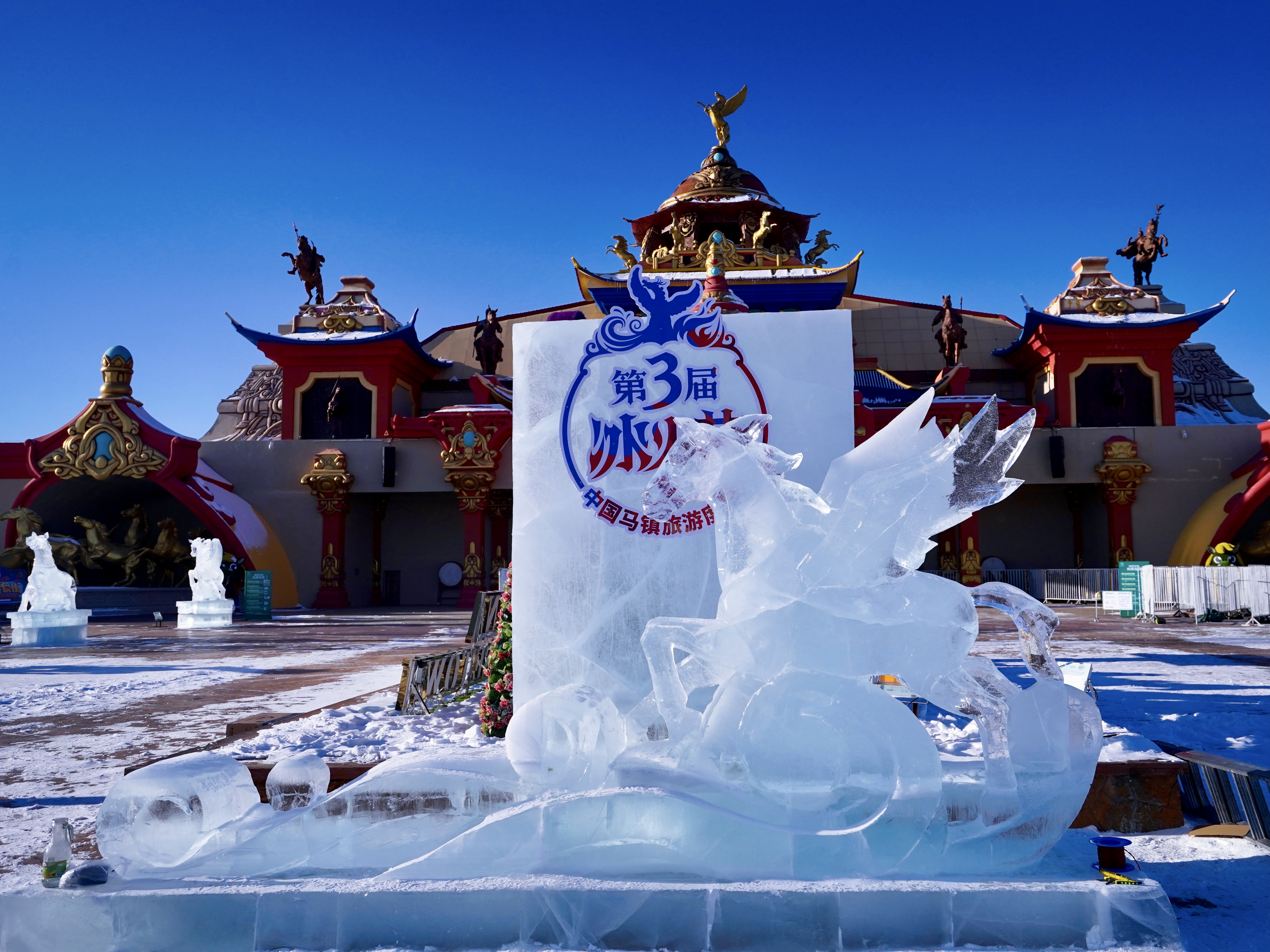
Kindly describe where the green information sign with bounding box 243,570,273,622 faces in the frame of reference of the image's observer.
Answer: facing the viewer

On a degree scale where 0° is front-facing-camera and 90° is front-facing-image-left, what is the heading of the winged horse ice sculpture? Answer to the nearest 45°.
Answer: approximately 90°

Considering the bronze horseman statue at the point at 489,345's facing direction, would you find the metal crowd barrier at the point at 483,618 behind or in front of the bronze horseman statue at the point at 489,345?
in front

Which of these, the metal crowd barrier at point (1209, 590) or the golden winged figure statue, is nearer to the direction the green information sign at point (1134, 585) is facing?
the metal crowd barrier

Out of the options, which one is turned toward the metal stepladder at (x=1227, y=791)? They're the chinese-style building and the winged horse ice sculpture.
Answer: the chinese-style building

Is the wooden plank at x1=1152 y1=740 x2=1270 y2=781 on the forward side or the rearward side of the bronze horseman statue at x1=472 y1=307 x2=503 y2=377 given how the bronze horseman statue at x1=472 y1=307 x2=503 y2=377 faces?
on the forward side

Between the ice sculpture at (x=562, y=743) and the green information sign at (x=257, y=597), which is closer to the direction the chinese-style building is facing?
the ice sculpture

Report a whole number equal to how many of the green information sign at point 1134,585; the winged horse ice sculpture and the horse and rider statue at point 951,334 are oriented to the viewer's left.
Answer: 1

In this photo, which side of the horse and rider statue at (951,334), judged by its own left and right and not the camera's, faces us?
front

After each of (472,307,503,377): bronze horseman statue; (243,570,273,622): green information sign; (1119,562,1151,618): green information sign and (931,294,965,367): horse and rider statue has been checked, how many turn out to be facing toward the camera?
4

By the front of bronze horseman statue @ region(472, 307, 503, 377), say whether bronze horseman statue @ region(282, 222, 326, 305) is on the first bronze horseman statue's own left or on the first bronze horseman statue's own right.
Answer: on the first bronze horseman statue's own right

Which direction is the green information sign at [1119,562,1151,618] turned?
toward the camera

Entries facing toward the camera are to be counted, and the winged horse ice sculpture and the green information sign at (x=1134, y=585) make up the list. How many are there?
1

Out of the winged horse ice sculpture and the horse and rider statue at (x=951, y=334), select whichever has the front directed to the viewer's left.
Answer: the winged horse ice sculpture
